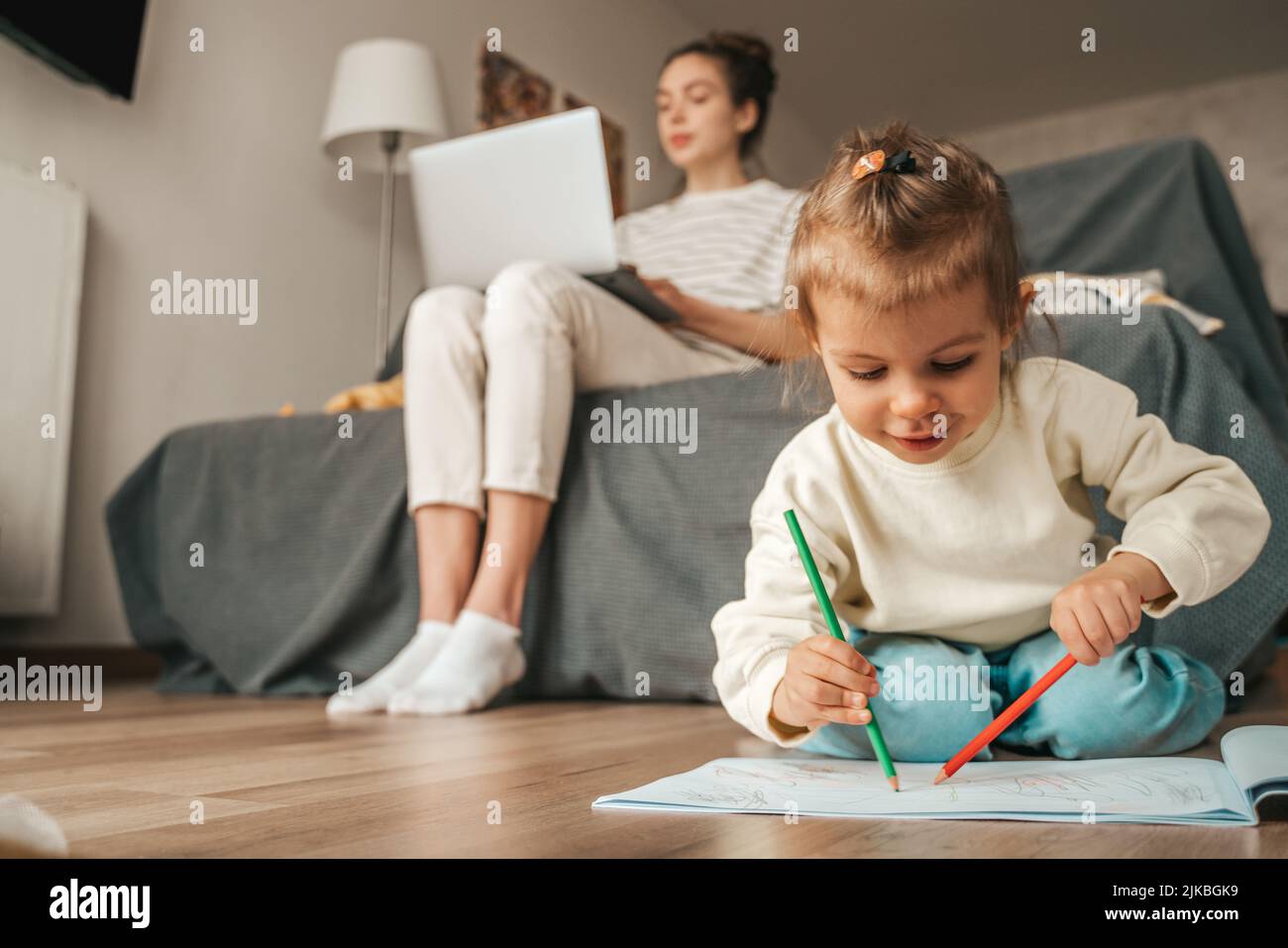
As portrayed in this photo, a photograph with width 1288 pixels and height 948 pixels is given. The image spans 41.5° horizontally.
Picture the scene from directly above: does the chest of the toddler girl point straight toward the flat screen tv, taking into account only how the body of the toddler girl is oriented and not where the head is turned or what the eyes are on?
no

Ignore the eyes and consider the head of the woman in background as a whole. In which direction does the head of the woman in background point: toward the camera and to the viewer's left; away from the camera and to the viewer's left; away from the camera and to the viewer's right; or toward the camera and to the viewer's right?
toward the camera and to the viewer's left

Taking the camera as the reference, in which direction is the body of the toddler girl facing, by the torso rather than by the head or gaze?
toward the camera

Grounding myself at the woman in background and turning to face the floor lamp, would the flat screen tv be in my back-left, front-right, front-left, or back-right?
front-left

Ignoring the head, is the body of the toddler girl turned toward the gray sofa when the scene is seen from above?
no

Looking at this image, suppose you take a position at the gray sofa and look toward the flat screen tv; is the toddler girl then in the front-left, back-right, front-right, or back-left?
back-left

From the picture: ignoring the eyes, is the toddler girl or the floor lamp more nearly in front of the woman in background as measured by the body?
the toddler girl

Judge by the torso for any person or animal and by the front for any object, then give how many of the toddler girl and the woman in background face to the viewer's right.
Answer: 0

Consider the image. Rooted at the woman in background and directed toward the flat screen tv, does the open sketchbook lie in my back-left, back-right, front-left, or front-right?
back-left

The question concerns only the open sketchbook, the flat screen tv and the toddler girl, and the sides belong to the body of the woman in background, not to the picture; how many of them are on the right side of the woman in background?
1

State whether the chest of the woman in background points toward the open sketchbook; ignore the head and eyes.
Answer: no

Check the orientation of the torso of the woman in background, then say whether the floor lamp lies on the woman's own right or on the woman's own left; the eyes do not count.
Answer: on the woman's own right

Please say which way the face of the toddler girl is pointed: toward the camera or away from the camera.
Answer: toward the camera

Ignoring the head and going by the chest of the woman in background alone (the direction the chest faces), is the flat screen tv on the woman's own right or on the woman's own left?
on the woman's own right
